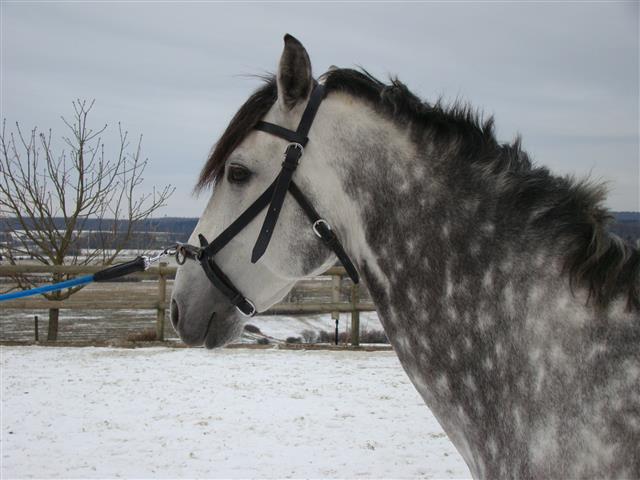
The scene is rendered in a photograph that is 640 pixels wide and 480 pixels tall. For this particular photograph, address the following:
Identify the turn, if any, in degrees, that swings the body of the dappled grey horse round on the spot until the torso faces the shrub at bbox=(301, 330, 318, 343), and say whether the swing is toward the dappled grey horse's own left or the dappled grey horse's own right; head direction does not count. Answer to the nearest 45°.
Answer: approximately 90° to the dappled grey horse's own right

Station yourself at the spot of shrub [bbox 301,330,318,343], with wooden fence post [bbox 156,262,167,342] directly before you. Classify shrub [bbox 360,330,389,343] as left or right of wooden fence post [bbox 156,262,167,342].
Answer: left

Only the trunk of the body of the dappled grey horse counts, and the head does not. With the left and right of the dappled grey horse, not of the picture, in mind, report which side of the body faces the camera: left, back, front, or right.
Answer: left

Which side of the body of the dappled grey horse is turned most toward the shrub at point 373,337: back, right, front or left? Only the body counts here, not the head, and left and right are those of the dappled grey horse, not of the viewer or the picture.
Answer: right

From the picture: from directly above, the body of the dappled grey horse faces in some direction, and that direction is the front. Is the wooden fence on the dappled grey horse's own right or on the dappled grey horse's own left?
on the dappled grey horse's own right
